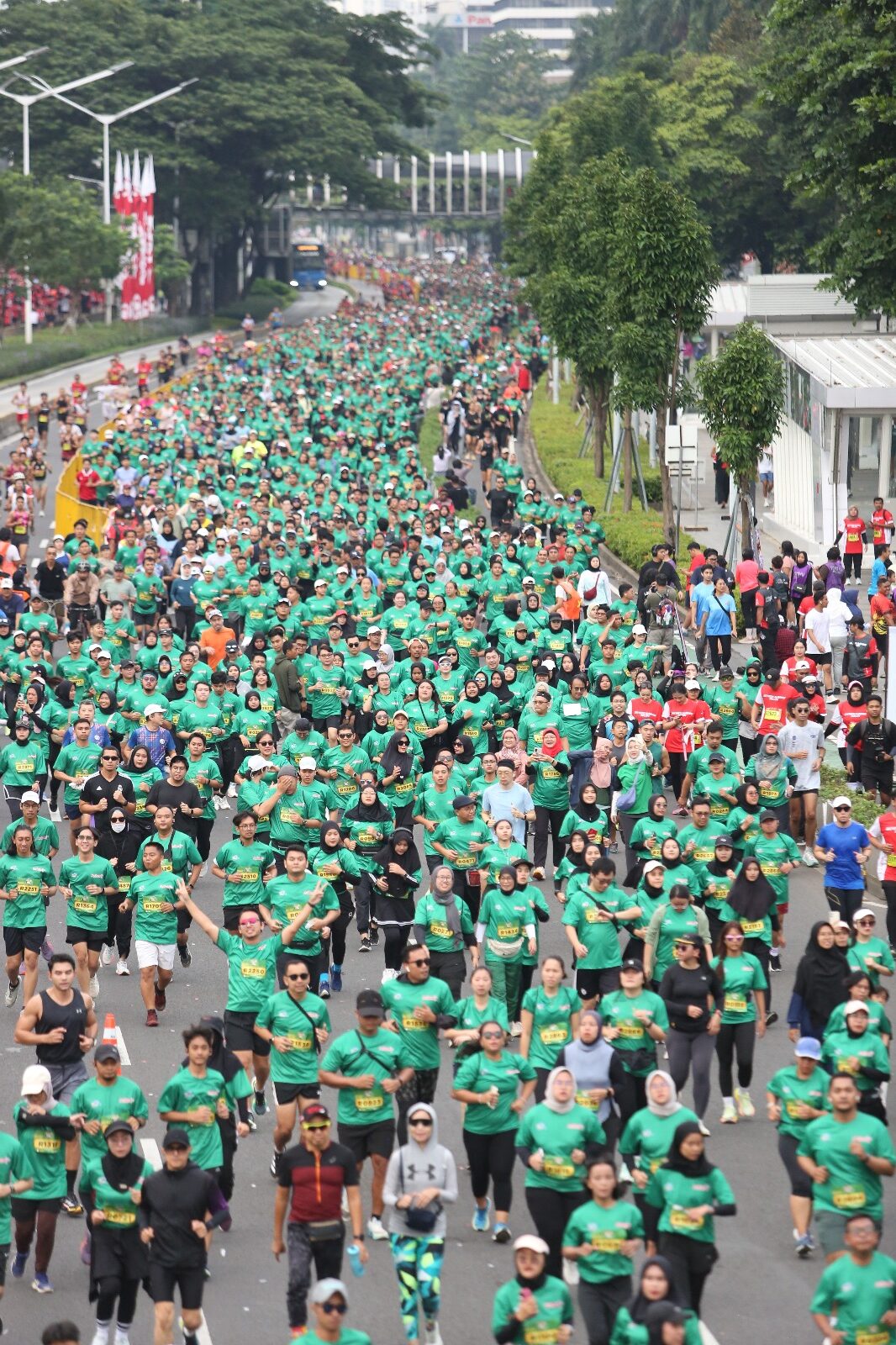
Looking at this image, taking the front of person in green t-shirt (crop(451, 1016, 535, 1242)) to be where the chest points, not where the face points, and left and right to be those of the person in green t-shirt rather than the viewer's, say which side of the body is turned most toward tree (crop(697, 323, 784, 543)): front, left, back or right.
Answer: back

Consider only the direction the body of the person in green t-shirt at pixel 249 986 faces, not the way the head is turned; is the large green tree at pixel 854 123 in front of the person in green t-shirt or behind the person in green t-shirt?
behind

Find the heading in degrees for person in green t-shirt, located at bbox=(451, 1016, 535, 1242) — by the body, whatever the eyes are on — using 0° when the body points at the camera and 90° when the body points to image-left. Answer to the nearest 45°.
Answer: approximately 0°

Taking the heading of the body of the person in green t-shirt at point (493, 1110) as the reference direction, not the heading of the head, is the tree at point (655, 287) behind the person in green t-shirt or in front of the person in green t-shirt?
behind

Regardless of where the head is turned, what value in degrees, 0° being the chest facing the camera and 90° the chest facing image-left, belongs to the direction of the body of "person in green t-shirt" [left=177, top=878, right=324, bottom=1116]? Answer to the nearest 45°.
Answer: approximately 0°

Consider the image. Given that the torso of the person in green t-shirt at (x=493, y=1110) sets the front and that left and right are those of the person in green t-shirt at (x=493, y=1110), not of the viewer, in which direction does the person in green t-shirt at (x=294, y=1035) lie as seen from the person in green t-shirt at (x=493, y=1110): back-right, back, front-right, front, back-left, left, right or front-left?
back-right

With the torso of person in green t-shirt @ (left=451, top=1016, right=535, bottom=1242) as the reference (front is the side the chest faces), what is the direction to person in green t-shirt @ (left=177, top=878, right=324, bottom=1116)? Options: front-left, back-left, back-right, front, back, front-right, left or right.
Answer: back-right

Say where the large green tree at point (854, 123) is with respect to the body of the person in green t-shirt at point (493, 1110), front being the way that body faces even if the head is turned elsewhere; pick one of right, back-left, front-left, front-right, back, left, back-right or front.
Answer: back

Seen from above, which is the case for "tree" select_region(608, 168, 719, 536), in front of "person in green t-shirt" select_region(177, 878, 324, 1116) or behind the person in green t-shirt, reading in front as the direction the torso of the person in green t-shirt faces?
behind

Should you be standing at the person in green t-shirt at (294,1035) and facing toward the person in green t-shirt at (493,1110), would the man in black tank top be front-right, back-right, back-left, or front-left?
back-right

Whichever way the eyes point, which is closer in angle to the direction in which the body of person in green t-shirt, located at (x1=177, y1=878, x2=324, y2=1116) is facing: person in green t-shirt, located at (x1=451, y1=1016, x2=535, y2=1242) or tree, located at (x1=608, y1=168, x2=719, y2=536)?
the person in green t-shirt

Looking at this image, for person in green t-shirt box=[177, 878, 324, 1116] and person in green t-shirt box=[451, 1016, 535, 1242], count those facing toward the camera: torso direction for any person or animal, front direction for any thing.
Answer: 2
